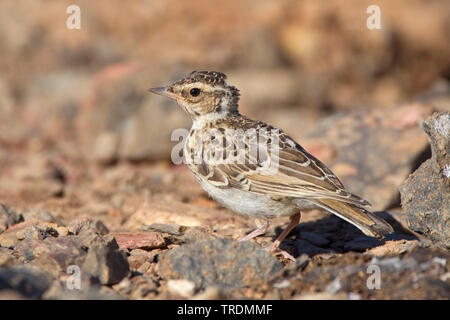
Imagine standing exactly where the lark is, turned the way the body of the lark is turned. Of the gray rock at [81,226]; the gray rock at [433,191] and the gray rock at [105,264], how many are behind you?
1

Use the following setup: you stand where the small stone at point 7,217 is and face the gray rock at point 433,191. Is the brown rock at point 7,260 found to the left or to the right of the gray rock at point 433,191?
right

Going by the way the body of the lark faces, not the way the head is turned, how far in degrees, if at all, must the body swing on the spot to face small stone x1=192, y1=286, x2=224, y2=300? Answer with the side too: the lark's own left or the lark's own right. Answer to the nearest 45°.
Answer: approximately 90° to the lark's own left

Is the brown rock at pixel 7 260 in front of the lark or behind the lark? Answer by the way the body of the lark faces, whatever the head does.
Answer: in front

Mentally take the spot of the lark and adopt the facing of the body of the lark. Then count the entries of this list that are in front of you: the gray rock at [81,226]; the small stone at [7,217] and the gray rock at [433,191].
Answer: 2

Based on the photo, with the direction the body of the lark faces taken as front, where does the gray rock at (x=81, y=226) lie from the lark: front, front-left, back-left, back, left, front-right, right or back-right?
front

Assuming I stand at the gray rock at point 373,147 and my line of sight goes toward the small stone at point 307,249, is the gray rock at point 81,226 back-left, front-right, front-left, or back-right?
front-right

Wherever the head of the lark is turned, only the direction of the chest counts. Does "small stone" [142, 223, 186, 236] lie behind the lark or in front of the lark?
in front

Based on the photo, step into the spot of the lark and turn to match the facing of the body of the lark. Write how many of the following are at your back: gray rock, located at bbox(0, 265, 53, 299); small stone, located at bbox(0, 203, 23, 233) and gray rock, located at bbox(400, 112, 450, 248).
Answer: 1

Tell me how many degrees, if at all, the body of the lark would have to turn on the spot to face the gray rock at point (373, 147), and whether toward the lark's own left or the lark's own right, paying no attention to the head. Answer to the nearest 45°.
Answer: approximately 135° to the lark's own right

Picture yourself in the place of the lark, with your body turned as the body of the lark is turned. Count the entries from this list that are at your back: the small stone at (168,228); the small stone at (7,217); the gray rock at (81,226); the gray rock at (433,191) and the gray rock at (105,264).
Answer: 1

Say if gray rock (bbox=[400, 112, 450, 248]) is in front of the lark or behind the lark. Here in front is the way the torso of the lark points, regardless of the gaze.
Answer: behind

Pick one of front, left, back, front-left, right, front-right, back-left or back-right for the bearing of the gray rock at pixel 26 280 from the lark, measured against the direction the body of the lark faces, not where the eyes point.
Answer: front-left

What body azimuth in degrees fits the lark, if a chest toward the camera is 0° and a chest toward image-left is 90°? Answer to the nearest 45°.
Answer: approximately 90°
